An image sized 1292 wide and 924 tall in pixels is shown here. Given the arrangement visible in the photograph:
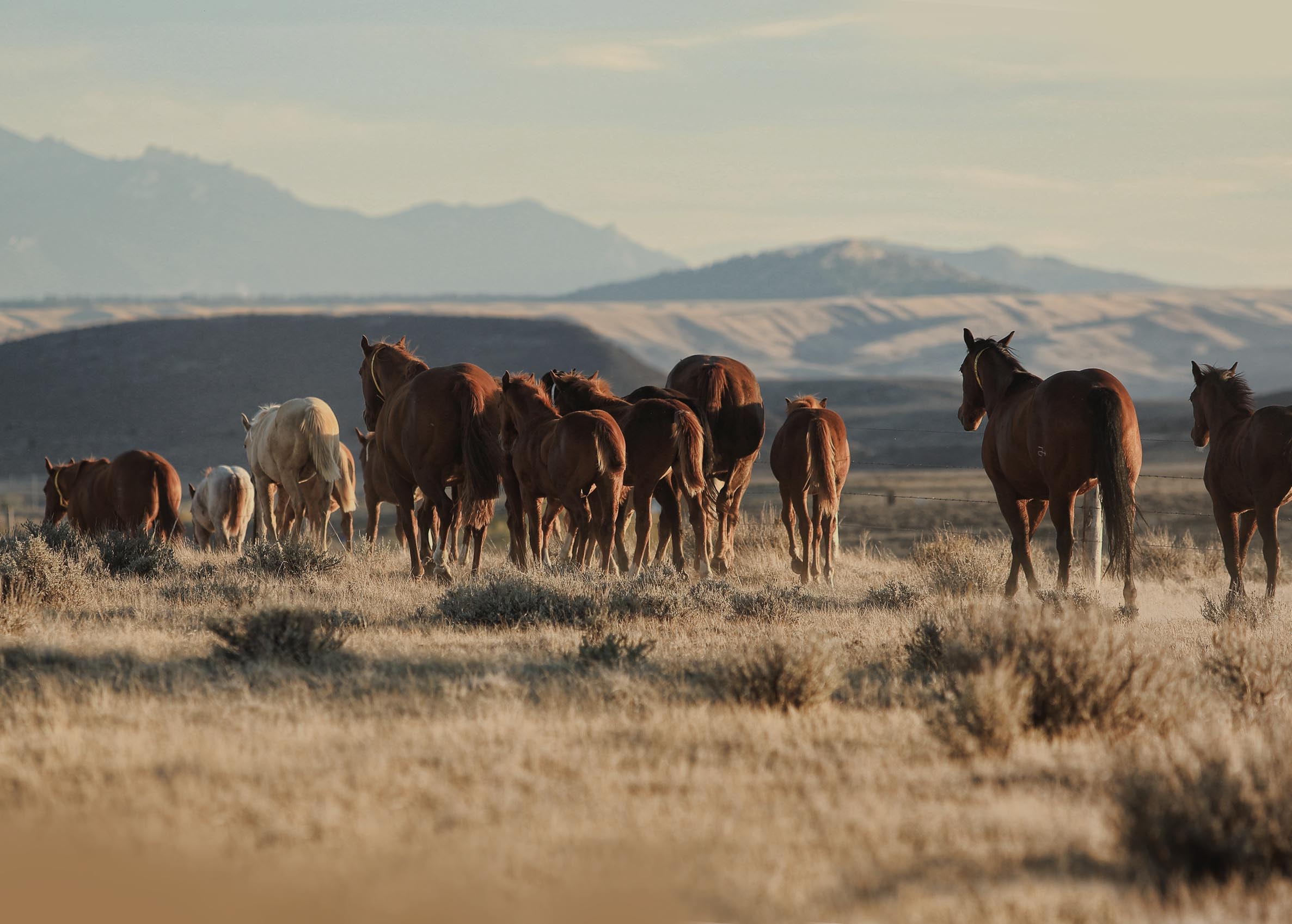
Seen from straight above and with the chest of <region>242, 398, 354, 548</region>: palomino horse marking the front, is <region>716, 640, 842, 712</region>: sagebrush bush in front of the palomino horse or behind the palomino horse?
behind

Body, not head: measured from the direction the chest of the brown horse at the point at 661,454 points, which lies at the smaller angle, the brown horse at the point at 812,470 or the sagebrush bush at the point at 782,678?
the brown horse

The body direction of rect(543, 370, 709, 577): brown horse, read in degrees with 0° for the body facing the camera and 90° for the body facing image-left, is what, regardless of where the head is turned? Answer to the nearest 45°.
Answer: approximately 135°

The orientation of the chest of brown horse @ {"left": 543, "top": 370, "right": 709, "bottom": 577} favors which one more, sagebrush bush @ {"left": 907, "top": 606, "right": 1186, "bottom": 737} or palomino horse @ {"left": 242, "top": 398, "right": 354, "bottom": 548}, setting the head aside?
the palomino horse

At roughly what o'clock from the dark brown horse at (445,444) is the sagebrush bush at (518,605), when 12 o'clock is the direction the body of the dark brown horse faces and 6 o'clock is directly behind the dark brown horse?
The sagebrush bush is roughly at 7 o'clock from the dark brown horse.

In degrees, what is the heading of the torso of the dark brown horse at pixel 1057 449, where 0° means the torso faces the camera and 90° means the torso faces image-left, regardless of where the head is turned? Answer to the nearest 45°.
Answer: approximately 135°

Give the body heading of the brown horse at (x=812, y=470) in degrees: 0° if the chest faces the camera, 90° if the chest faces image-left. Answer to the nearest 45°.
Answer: approximately 180°

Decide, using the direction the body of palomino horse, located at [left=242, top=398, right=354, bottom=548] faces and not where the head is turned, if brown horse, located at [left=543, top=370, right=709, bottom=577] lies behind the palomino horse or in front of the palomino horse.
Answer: behind

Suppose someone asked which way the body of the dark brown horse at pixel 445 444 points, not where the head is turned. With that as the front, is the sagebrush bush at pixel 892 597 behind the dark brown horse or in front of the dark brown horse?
behind

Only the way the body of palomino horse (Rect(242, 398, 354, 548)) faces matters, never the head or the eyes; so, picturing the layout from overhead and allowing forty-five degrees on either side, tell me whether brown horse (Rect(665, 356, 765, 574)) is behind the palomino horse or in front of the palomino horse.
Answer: behind
